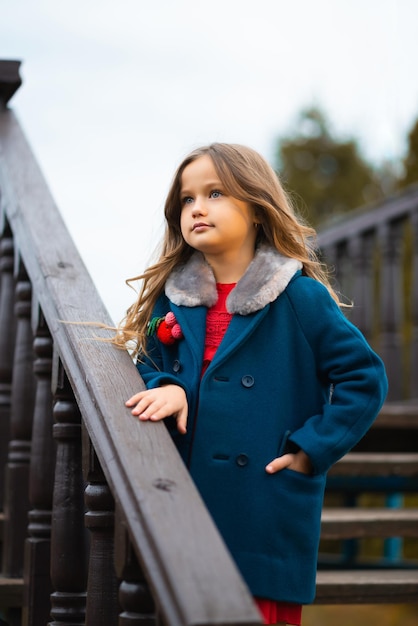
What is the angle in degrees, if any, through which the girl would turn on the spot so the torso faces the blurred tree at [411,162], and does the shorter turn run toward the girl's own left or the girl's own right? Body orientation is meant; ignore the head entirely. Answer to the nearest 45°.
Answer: approximately 135° to the girl's own right

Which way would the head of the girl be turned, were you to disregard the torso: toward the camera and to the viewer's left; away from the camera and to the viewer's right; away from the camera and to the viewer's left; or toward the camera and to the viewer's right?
toward the camera and to the viewer's left

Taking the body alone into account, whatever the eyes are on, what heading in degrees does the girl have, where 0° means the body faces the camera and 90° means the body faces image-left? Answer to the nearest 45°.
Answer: approximately 45°

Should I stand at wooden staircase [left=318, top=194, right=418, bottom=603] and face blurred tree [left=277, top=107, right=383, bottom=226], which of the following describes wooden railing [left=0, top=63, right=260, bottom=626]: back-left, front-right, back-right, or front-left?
back-left

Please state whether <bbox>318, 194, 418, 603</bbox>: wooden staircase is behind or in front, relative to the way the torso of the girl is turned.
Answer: behind

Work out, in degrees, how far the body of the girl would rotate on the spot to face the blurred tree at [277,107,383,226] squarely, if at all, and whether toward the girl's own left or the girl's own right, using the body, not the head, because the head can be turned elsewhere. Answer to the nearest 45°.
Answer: approximately 135° to the girl's own right
